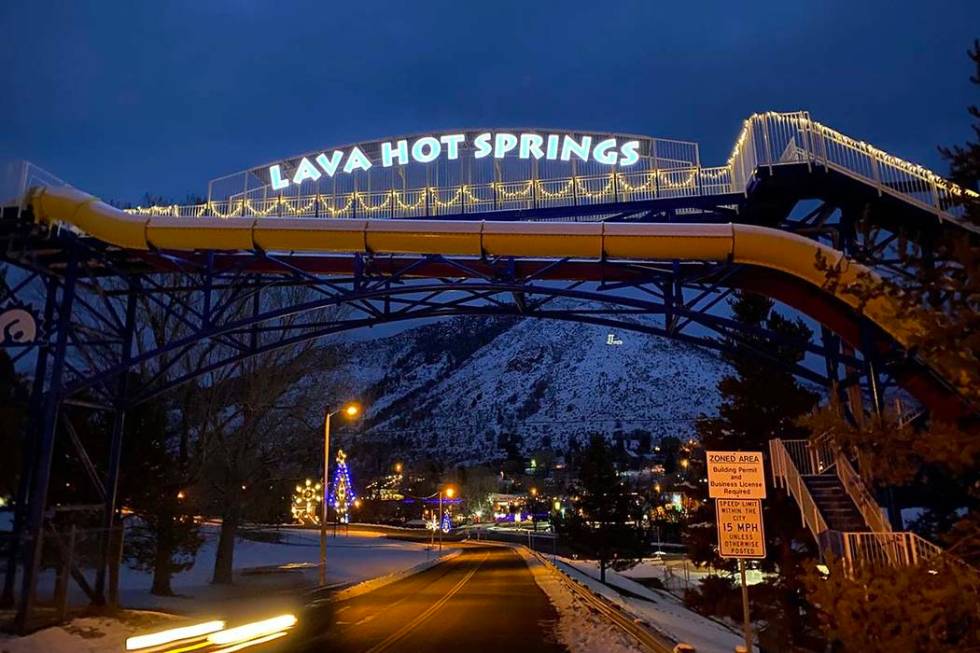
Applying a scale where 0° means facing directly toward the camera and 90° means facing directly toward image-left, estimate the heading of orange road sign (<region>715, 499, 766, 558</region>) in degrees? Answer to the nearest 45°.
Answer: approximately 0°

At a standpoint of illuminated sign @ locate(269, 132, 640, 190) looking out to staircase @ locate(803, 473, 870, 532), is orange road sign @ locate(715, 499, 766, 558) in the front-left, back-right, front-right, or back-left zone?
front-right

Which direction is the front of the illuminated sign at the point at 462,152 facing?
toward the camera

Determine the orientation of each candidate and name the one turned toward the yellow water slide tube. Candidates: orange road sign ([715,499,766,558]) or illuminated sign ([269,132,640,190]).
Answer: the illuminated sign

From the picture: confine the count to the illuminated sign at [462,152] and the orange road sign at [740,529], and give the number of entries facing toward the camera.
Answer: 2

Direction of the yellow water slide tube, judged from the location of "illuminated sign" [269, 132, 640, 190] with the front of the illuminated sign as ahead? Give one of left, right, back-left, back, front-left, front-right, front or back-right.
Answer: front

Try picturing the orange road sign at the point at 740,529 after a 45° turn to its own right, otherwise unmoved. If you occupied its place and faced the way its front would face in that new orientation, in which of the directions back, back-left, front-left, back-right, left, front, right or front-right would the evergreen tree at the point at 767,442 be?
back-right

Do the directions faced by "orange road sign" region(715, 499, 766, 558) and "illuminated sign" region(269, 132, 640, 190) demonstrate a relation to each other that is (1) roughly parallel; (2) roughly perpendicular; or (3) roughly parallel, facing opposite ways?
roughly parallel
